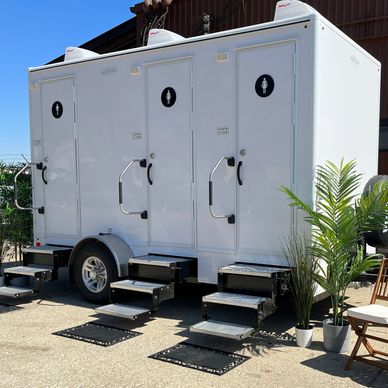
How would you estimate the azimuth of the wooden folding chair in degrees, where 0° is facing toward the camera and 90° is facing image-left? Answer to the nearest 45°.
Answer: approximately 45°

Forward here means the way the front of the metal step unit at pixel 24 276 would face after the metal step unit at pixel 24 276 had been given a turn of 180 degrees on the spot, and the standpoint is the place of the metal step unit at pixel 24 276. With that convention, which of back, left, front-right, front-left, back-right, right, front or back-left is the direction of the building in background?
front

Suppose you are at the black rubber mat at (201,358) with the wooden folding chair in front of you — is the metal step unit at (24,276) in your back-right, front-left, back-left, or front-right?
back-left

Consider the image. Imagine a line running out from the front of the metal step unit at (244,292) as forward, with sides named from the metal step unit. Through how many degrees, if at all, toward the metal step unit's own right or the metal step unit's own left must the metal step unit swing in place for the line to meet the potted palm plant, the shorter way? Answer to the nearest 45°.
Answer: approximately 135° to the metal step unit's own left

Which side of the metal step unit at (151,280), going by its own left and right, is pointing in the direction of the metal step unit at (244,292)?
left

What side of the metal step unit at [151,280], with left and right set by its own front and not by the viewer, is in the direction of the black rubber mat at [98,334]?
front

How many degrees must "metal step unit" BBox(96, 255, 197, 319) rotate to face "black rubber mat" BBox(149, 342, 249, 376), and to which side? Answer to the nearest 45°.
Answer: approximately 45° to its left

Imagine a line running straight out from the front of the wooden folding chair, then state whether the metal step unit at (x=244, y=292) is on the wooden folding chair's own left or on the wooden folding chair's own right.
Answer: on the wooden folding chair's own right

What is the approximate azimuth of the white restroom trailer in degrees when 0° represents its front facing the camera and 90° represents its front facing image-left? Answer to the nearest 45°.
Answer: approximately 315°
